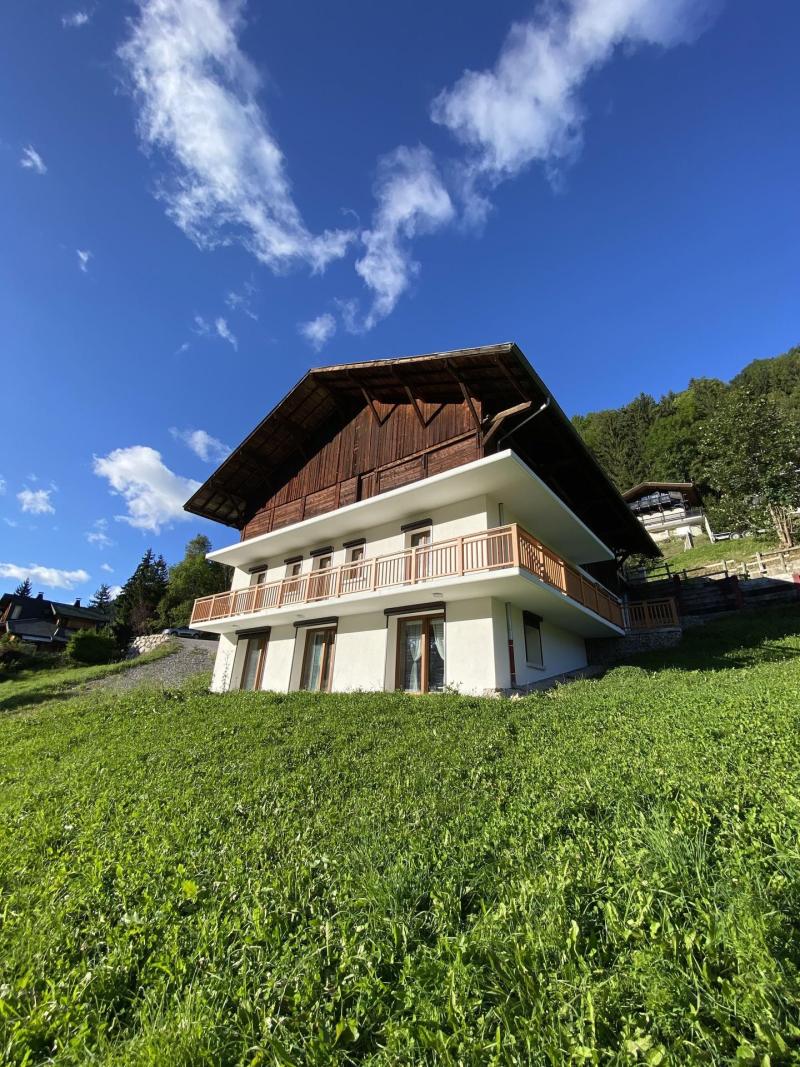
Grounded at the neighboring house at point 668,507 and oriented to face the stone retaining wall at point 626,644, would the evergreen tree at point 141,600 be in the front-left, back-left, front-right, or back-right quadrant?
front-right

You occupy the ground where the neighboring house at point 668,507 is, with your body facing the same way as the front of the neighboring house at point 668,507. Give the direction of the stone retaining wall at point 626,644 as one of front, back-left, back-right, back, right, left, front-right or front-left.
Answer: front-left

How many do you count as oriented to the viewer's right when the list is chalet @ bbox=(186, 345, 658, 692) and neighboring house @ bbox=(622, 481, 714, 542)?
0

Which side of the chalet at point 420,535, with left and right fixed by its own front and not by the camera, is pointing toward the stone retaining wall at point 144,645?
right

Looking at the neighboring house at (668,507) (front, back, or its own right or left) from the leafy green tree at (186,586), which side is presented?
front

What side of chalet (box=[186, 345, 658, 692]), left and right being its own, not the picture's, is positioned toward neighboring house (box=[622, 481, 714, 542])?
back

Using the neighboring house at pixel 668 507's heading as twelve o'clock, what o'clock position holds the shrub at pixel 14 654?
The shrub is roughly at 12 o'clock from the neighboring house.

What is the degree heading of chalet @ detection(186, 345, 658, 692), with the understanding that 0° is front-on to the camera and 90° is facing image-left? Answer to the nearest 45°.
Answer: approximately 45°

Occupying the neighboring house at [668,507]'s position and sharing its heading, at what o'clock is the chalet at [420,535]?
The chalet is roughly at 11 o'clock from the neighboring house.

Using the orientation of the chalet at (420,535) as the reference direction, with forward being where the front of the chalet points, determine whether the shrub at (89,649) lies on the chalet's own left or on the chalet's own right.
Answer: on the chalet's own right
